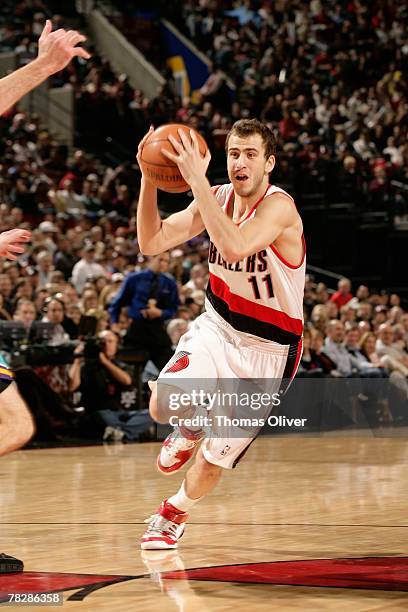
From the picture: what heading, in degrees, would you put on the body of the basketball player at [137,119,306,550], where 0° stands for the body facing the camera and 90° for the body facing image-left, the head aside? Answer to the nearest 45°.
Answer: approximately 45°

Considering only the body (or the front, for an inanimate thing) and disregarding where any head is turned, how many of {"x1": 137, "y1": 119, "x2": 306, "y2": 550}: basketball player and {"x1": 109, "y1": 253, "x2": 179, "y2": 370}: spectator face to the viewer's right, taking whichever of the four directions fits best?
0

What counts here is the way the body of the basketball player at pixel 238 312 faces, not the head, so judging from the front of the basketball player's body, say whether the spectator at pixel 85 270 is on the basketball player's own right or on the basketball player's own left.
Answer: on the basketball player's own right

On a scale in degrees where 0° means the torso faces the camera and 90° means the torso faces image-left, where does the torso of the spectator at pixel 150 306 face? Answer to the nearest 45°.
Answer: approximately 0°

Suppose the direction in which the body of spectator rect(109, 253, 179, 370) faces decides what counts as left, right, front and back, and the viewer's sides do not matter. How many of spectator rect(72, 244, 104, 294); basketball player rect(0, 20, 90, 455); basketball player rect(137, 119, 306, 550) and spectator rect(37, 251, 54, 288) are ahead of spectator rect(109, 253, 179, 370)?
2

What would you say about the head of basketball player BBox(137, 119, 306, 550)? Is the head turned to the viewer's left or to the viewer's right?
to the viewer's left

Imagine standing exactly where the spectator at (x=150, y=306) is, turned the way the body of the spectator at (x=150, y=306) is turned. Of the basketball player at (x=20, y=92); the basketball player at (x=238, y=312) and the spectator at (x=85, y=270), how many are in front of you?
2

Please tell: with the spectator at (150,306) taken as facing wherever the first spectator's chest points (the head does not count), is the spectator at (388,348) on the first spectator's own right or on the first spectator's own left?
on the first spectator's own left

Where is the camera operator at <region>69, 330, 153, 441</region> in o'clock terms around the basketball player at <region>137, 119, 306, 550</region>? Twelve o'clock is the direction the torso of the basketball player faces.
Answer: The camera operator is roughly at 4 o'clock from the basketball player.

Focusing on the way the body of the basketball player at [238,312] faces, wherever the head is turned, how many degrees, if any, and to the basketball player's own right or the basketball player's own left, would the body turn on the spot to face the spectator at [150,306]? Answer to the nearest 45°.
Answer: approximately 135° to the basketball player's own right

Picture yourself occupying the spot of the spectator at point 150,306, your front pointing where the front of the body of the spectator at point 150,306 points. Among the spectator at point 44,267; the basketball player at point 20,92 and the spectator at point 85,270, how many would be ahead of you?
1

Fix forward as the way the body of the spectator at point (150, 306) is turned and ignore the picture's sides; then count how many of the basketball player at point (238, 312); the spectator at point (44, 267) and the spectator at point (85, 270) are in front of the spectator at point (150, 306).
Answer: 1
